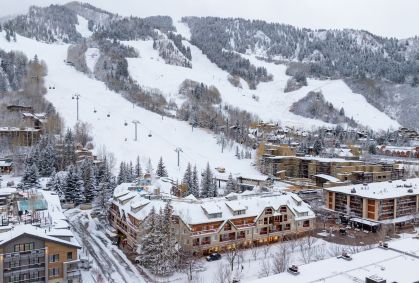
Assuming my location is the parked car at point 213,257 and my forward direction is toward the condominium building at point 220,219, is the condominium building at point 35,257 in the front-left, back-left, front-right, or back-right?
back-left

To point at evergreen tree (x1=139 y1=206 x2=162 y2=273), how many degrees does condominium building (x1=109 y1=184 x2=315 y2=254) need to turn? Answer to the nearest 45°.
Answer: approximately 90° to its right

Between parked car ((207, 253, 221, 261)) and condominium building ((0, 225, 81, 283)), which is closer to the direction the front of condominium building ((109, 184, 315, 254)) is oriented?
the parked car

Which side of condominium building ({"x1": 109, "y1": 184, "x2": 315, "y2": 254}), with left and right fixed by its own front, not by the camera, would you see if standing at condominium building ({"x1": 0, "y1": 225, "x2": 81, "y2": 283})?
right

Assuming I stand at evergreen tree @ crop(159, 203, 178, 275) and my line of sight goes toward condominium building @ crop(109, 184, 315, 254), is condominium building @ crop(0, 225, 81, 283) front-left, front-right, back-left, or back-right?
back-left

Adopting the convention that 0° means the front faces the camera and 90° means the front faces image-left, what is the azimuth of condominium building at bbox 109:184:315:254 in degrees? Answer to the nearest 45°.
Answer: approximately 315°

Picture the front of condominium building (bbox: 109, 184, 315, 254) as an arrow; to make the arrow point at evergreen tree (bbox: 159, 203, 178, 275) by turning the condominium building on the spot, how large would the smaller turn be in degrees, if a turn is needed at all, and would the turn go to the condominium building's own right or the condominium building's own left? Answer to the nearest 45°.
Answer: approximately 90° to the condominium building's own right
